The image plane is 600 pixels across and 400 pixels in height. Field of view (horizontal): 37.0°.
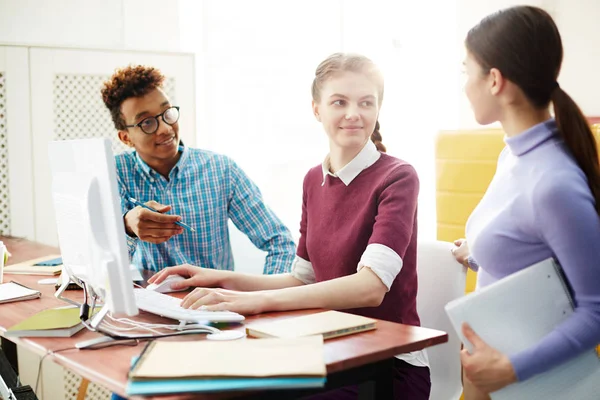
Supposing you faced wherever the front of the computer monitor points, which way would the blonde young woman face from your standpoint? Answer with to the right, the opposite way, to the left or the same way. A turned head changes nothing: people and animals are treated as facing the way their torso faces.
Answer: the opposite way

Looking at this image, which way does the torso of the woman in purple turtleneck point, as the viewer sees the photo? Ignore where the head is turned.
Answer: to the viewer's left

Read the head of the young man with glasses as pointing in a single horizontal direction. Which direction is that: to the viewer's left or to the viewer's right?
to the viewer's right

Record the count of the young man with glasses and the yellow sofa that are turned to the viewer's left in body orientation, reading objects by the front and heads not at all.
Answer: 0

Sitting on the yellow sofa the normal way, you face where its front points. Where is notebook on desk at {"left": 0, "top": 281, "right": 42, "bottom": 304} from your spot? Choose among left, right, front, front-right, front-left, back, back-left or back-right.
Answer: front-right

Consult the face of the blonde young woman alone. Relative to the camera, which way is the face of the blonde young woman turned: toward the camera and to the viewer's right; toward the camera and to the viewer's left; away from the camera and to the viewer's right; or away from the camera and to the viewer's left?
toward the camera and to the viewer's right

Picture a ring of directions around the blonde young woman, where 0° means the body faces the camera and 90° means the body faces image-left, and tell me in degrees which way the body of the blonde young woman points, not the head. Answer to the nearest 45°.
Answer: approximately 45°

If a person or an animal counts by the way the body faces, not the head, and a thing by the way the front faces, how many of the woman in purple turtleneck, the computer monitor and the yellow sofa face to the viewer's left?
1

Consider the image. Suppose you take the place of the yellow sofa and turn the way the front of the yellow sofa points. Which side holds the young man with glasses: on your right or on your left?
on your right

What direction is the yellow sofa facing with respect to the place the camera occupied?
facing the viewer

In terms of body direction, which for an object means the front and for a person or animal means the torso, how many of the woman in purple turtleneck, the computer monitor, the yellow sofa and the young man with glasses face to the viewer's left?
1

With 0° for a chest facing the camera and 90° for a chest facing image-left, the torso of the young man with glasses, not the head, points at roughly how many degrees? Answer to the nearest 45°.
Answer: approximately 0°
